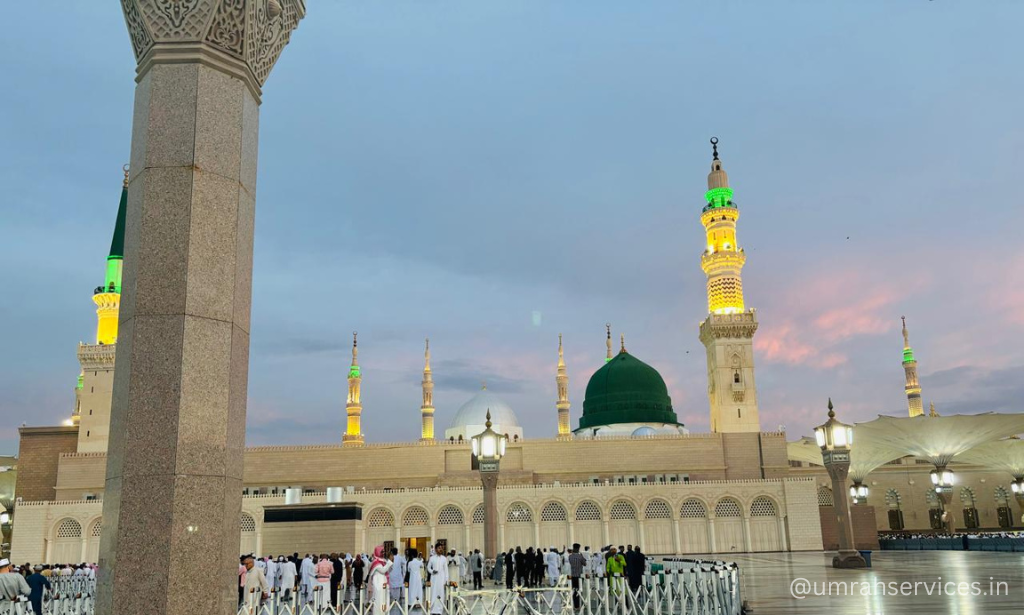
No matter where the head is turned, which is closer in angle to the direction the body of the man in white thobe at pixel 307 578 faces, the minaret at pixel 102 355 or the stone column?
the minaret

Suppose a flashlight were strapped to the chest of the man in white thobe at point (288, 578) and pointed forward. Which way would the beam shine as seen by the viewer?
away from the camera

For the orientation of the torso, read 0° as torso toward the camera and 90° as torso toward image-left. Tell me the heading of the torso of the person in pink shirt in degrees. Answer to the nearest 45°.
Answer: approximately 180°

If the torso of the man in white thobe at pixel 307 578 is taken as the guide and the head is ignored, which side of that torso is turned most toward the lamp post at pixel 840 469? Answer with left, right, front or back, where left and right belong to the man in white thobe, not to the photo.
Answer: right

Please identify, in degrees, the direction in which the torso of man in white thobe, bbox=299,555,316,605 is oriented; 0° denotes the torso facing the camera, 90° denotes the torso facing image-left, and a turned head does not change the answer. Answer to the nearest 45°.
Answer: approximately 180°

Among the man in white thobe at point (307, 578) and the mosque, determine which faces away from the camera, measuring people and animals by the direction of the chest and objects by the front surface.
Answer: the man in white thobe

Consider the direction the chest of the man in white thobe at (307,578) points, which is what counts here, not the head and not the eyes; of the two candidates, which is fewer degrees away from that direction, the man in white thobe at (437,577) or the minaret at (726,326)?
the minaret

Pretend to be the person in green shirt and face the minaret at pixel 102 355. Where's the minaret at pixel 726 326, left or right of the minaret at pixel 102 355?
right

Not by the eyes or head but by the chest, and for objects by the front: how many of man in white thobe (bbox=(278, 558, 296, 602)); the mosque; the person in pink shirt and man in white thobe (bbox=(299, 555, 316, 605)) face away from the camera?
3

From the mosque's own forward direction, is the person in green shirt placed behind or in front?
in front
